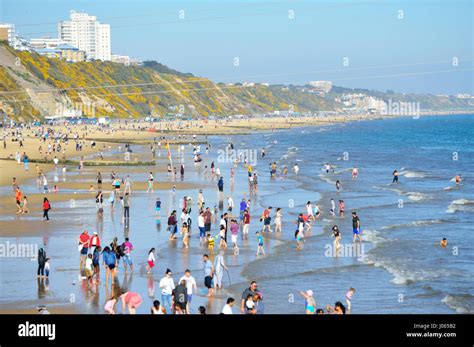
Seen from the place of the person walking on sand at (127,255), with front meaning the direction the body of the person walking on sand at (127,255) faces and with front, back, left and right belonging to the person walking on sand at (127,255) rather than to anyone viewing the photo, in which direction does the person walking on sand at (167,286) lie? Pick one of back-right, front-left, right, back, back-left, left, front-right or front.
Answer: back

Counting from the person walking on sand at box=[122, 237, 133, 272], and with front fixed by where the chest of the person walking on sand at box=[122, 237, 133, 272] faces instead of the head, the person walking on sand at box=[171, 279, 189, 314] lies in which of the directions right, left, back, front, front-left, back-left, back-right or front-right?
back

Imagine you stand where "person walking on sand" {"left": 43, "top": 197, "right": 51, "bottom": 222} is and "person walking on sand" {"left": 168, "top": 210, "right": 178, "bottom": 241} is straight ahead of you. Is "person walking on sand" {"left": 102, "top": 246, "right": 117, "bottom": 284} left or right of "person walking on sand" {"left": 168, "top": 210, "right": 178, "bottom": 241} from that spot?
right

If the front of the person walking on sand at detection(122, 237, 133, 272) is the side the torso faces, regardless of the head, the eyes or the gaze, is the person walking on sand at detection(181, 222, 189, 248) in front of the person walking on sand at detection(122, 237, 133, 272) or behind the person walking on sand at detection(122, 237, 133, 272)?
in front

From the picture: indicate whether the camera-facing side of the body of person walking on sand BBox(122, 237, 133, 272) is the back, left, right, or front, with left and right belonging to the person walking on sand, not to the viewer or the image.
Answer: back

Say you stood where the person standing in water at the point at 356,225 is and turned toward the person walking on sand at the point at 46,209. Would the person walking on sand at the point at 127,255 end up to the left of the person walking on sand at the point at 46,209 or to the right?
left

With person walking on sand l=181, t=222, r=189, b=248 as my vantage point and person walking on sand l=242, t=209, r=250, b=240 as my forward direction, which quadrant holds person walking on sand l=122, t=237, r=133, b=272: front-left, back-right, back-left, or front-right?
back-right
